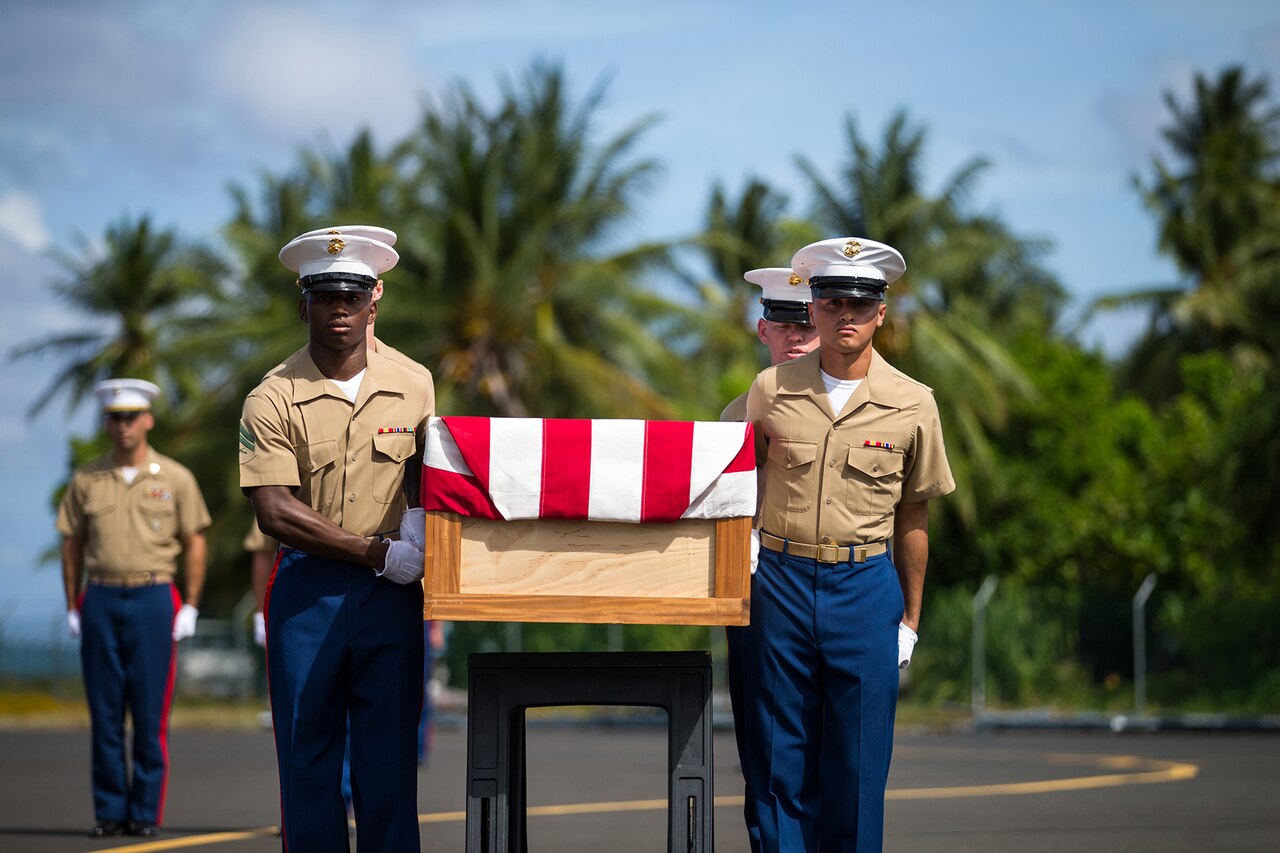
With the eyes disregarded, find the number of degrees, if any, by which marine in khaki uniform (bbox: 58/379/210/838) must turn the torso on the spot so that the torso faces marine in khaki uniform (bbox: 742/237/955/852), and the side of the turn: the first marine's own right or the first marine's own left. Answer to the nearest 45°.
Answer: approximately 45° to the first marine's own left

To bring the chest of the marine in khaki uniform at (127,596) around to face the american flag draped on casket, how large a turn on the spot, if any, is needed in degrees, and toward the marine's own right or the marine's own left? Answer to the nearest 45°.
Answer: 0° — they already face it

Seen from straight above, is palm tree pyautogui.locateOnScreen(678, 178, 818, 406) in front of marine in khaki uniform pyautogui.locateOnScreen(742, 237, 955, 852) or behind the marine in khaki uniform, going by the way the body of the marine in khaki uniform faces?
behind

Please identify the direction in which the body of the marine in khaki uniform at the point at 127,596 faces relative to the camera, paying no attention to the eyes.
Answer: toward the camera

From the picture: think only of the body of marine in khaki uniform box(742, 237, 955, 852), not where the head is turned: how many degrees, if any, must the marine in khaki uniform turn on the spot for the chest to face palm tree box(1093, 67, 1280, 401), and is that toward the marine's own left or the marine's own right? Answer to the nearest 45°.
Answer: approximately 180°

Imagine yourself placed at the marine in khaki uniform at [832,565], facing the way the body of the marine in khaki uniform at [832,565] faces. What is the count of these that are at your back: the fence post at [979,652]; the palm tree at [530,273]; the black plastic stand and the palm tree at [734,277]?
3

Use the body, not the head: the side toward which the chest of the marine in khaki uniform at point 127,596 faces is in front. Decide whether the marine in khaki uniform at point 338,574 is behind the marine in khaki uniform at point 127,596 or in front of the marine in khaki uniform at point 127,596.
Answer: in front

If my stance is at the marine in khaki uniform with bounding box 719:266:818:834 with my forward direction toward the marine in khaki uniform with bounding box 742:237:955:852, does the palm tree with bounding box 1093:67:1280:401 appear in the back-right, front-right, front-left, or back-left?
back-left

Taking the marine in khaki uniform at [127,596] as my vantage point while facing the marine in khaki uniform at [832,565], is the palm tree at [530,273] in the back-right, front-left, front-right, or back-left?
back-left

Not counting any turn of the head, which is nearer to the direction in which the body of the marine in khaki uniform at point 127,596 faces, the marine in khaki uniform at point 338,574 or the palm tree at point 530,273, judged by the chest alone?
the marine in khaki uniform

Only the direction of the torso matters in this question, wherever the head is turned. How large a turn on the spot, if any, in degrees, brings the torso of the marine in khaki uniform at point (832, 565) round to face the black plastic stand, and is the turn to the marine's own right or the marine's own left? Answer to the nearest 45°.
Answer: approximately 45° to the marine's own right

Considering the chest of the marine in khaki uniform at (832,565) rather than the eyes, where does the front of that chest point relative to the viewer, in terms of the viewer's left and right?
facing the viewer

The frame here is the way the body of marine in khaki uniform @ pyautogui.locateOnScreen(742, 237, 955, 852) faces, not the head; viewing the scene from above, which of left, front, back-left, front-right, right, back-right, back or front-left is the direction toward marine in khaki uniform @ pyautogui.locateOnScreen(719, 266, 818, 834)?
back

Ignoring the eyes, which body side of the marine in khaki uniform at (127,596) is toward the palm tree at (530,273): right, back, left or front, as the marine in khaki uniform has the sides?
back
